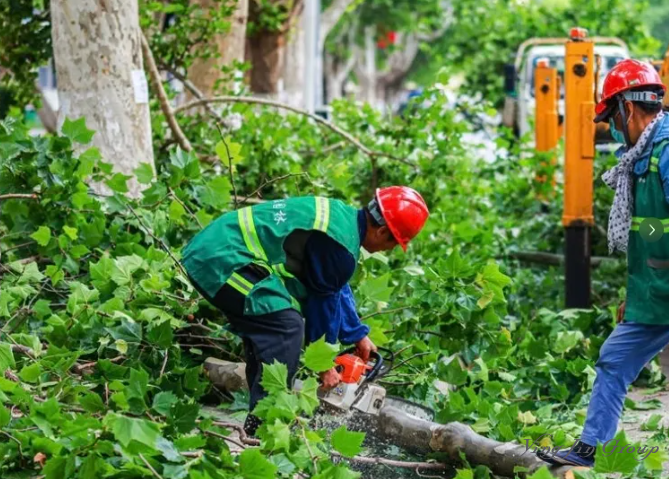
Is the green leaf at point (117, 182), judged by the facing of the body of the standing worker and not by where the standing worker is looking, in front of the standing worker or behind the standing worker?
in front

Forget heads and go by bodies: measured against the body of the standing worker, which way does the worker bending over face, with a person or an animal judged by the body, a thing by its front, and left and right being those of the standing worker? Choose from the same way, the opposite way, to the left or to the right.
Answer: the opposite way

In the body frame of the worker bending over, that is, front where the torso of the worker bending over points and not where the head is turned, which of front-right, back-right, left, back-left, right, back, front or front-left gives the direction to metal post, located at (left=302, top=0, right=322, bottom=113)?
left

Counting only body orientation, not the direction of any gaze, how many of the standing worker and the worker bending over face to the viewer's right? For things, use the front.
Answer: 1

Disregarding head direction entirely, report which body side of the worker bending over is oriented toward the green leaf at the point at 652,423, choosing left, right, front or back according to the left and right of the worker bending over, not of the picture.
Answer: front

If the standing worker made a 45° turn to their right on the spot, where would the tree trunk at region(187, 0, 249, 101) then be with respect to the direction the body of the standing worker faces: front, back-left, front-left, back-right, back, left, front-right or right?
front

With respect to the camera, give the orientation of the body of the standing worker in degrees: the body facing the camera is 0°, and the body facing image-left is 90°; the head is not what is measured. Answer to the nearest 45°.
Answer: approximately 90°

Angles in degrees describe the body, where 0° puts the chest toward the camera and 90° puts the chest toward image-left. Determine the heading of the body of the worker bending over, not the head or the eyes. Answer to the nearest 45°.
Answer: approximately 270°

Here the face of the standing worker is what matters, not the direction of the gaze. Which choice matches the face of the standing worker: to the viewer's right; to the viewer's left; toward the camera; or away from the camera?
to the viewer's left

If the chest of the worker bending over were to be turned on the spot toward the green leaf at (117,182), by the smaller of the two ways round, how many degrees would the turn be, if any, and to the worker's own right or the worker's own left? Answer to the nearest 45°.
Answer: approximately 135° to the worker's own left
